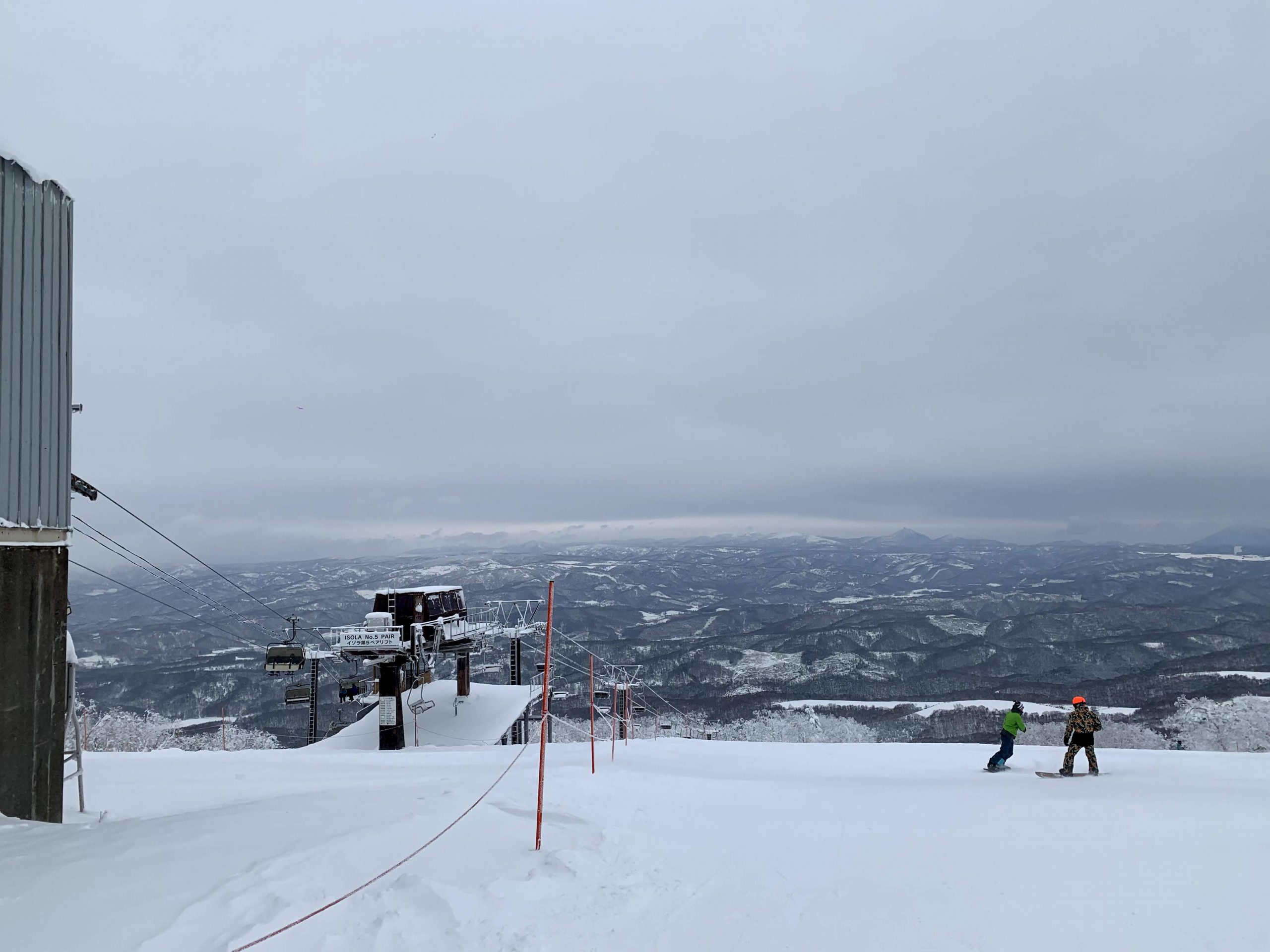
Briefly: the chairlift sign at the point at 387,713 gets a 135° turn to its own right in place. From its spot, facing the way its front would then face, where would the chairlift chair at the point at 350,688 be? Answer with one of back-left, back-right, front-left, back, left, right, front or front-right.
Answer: front

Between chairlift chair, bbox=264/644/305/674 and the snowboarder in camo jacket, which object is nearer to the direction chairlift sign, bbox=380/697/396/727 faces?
the snowboarder in camo jacket

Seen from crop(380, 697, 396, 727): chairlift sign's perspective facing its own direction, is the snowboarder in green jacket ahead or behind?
ahead

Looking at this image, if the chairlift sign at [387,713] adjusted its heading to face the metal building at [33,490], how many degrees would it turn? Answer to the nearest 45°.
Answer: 0° — it already faces it

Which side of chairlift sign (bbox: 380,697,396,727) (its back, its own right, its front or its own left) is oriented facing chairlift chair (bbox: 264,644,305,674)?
right

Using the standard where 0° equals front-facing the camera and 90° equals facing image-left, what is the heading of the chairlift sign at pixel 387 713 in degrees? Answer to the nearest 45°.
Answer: approximately 0°
